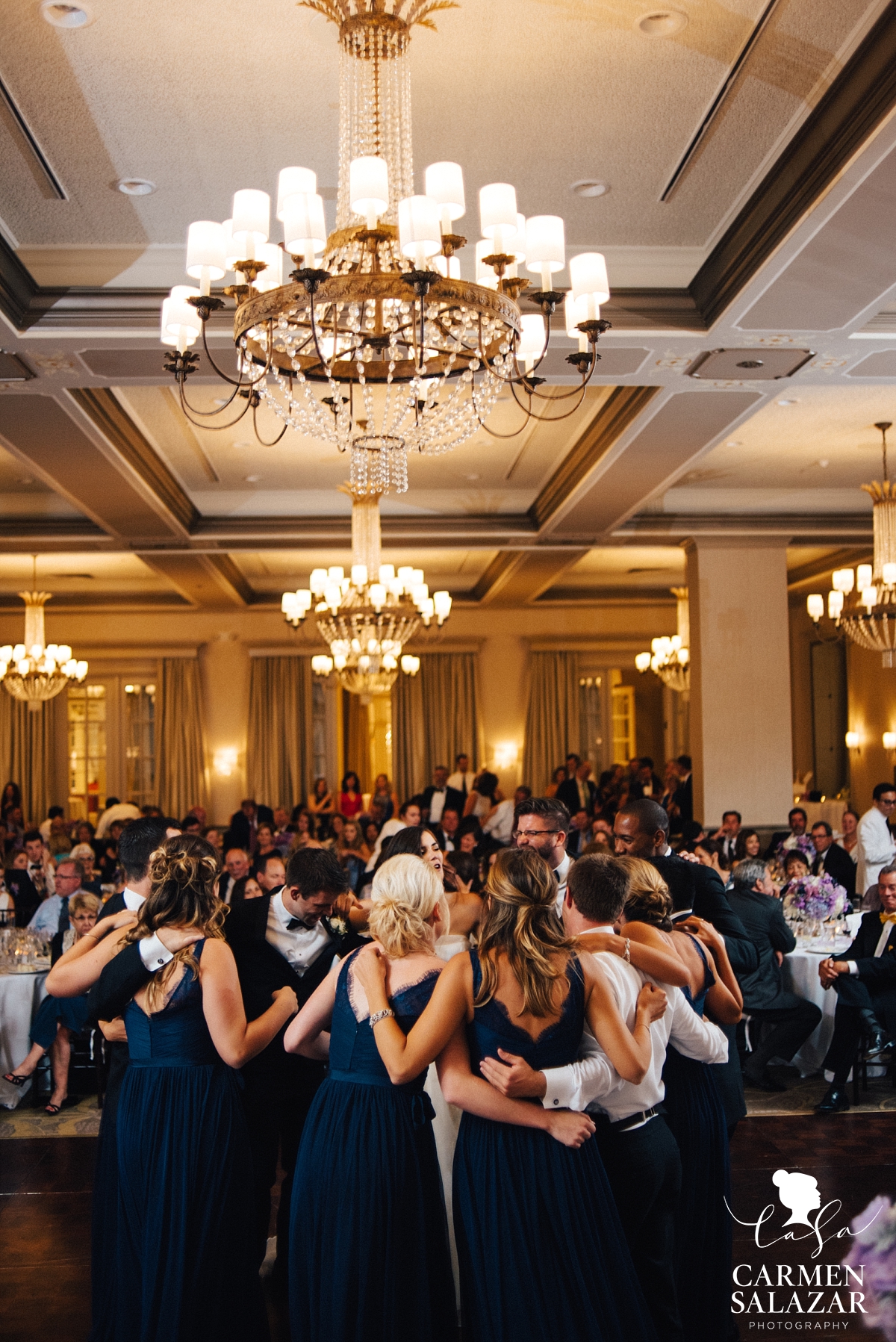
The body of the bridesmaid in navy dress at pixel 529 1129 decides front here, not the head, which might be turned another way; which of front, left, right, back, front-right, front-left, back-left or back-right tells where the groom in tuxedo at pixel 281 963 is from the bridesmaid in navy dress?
front-left

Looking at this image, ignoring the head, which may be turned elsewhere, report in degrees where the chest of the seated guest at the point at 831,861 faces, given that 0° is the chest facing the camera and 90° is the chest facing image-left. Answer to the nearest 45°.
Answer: approximately 45°

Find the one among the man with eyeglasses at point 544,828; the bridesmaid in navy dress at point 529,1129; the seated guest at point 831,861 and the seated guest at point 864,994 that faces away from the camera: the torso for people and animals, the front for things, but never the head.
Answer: the bridesmaid in navy dress

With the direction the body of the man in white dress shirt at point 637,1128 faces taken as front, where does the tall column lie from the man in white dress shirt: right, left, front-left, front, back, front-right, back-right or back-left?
front-right

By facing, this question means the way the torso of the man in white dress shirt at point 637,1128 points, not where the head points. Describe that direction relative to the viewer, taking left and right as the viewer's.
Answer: facing away from the viewer and to the left of the viewer

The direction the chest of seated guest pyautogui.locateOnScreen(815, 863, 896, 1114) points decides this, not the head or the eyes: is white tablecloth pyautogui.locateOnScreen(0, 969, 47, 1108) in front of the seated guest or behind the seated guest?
in front

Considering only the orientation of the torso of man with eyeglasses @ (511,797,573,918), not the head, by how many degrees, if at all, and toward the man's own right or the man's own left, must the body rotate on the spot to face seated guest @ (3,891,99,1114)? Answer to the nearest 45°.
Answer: approximately 90° to the man's own right

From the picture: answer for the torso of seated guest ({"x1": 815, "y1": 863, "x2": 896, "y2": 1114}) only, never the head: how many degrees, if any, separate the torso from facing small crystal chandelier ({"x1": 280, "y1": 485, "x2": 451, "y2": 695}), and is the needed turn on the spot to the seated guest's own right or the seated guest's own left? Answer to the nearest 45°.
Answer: approximately 90° to the seated guest's own right

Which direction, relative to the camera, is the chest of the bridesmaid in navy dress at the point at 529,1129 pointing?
away from the camera

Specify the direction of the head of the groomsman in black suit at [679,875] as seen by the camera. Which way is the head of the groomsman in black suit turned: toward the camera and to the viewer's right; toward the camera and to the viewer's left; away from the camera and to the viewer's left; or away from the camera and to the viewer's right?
toward the camera and to the viewer's left

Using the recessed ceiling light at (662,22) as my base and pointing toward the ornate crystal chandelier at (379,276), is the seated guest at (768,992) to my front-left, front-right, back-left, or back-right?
back-right

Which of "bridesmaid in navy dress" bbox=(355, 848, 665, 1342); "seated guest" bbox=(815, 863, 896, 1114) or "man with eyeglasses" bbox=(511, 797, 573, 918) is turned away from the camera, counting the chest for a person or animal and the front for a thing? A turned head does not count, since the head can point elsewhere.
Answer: the bridesmaid in navy dress

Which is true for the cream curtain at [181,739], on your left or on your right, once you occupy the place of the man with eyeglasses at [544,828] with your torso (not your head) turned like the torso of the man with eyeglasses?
on your right

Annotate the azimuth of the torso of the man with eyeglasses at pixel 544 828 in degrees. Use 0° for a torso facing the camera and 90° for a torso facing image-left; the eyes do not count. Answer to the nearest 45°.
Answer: approximately 45°

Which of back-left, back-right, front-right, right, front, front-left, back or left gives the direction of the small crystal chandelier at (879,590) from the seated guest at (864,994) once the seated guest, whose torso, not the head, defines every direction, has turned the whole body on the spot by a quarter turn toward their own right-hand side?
front-right

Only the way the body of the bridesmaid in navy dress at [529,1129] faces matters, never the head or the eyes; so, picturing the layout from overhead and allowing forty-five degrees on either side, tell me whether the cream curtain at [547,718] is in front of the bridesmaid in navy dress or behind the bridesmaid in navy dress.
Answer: in front

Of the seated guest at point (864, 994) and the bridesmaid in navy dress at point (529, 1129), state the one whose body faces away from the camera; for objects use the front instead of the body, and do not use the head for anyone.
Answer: the bridesmaid in navy dress
